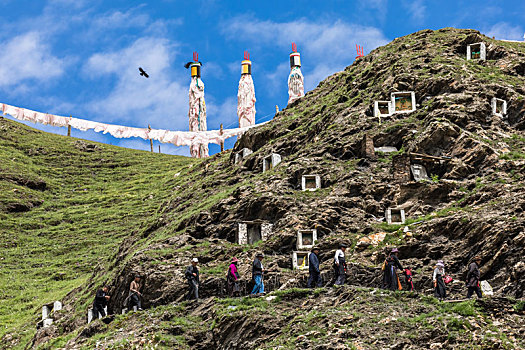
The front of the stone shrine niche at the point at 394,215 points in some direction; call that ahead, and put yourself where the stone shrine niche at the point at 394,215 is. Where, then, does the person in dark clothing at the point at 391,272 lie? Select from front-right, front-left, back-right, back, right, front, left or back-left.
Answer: front

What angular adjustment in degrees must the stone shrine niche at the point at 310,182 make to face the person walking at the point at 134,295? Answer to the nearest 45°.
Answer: approximately 45° to its right

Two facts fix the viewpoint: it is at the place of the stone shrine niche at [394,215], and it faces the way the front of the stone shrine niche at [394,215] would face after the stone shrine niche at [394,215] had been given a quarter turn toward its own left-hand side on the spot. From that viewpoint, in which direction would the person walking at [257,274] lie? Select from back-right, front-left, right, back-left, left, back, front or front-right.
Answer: back-right

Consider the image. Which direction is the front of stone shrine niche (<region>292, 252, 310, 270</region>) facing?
toward the camera

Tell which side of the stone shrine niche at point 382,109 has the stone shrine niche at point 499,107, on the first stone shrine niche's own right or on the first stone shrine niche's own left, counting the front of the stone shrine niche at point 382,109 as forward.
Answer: on the first stone shrine niche's own left

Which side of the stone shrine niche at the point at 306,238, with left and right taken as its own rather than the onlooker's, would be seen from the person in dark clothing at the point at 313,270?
front

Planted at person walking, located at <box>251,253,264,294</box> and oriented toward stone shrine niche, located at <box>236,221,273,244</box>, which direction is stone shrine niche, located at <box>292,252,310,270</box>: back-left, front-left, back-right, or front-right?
front-right

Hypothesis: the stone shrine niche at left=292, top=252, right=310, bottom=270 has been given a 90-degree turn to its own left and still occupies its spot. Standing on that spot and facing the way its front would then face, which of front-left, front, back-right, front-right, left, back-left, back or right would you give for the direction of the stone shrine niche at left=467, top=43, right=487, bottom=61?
front-left

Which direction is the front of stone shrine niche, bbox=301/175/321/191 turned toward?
toward the camera

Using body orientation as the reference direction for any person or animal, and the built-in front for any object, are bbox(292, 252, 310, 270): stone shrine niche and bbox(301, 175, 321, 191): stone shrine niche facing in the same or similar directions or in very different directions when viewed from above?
same or similar directions
